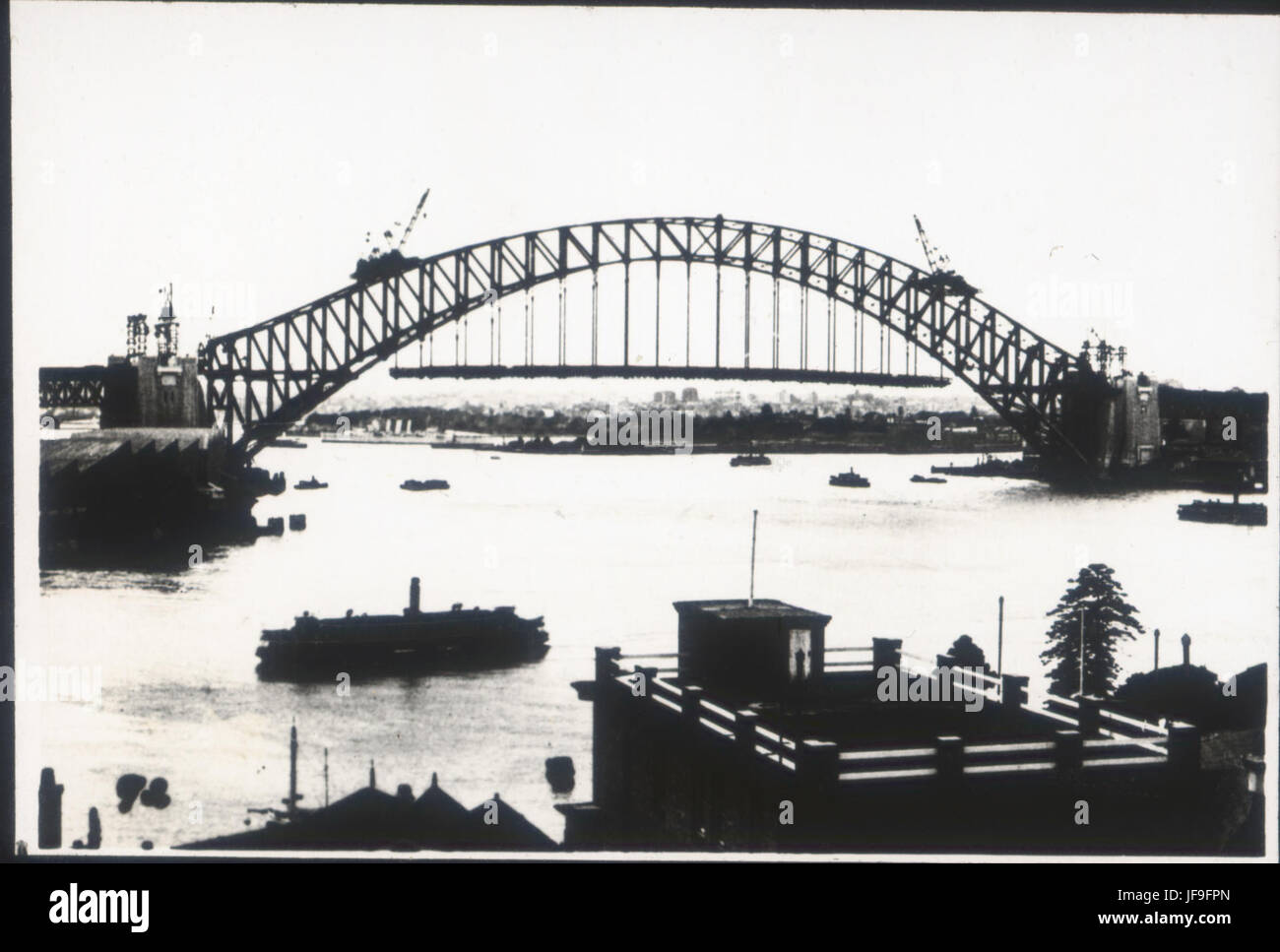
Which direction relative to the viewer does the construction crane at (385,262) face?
to the viewer's right

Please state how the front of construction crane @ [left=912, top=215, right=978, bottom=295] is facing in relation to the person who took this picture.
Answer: facing to the left of the viewer
